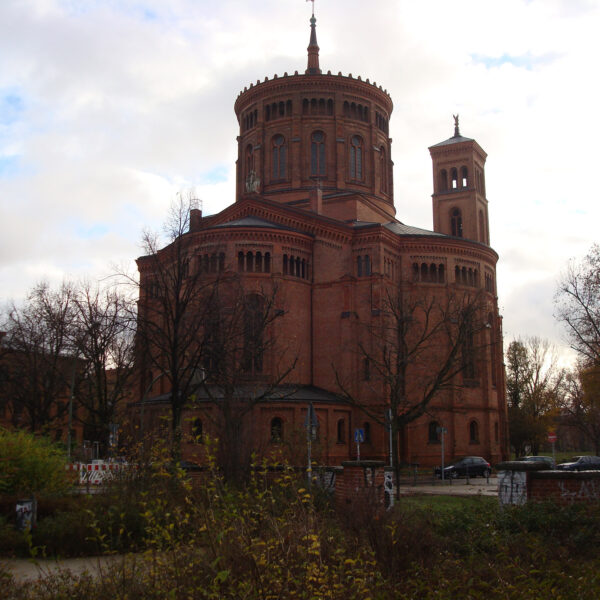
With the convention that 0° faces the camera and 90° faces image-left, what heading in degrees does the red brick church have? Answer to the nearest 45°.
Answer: approximately 225°

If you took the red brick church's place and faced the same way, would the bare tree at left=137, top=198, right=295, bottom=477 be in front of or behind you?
behind

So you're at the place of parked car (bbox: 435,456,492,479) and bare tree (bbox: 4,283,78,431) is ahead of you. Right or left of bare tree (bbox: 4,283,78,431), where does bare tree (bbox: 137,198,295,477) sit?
left

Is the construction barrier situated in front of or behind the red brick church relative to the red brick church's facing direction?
behind

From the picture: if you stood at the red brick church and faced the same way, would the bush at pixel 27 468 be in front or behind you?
behind
